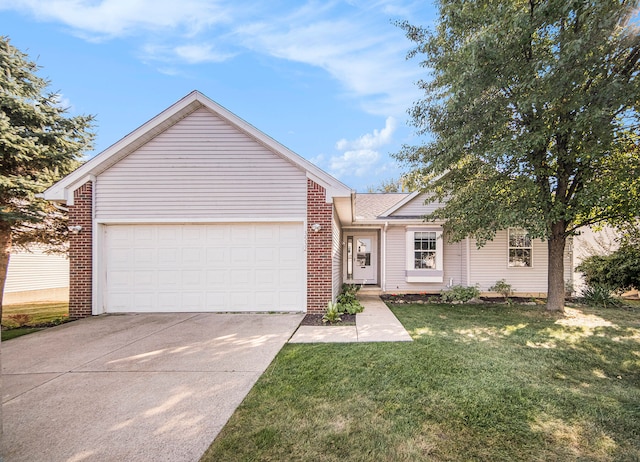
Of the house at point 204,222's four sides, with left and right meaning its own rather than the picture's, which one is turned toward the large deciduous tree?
left

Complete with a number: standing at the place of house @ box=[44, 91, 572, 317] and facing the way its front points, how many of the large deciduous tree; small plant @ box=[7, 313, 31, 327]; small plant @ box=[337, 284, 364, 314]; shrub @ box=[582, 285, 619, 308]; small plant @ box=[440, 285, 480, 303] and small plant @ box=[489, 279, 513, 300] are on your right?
1

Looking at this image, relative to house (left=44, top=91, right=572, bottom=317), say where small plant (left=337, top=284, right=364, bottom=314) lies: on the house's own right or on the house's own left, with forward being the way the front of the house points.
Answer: on the house's own left

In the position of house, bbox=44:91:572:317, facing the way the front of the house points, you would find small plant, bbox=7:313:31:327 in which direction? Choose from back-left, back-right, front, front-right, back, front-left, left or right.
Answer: right

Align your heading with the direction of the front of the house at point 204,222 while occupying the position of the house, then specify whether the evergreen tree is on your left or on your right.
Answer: on your right

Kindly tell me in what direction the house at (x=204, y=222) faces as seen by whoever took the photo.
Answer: facing the viewer

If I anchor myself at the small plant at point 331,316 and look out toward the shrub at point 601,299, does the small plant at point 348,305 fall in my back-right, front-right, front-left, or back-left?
front-left
